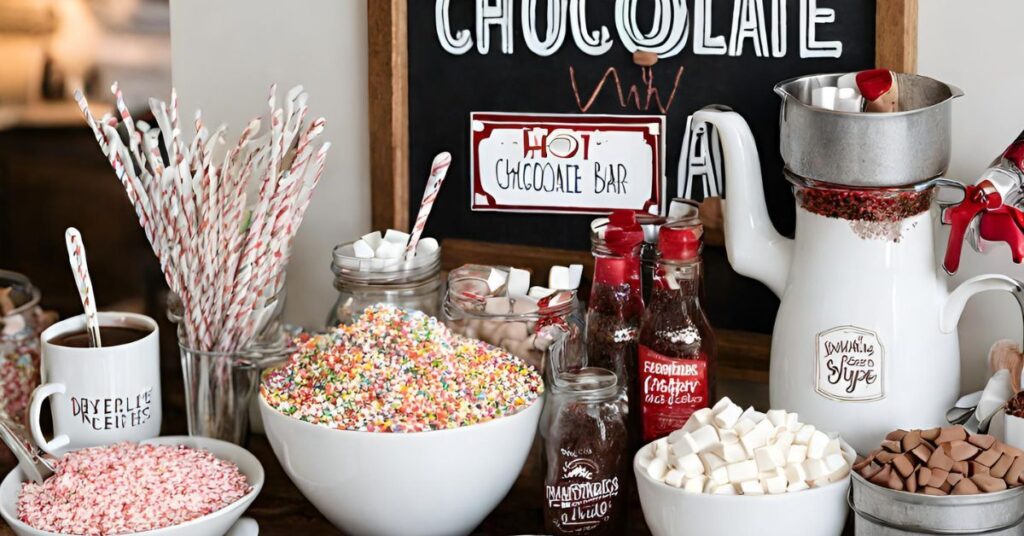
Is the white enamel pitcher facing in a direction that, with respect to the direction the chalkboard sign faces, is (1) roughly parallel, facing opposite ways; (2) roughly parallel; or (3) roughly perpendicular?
roughly perpendicular

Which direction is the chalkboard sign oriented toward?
toward the camera

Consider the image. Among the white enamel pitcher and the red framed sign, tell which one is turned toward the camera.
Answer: the red framed sign

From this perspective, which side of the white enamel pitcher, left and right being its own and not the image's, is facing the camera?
left

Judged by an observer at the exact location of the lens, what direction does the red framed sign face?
facing the viewer
